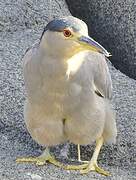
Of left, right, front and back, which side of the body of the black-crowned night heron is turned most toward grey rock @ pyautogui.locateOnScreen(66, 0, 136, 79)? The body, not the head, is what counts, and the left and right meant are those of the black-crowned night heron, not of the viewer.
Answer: back

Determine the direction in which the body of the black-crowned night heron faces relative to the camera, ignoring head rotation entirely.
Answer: toward the camera
